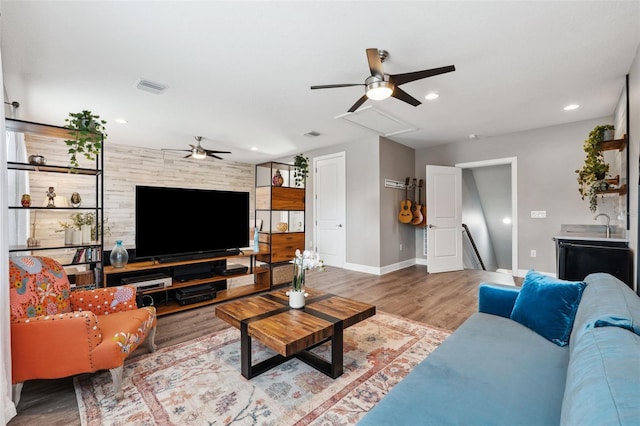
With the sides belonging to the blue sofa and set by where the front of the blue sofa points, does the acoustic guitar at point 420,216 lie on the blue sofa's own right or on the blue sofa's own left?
on the blue sofa's own right

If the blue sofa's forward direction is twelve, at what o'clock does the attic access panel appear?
The attic access panel is roughly at 2 o'clock from the blue sofa.

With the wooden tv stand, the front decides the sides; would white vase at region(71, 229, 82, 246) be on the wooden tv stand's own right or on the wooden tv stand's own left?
on the wooden tv stand's own right

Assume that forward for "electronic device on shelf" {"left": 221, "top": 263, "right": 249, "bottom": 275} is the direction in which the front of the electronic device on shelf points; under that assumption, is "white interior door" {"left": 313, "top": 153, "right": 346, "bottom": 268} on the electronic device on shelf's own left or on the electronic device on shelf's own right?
on the electronic device on shelf's own left

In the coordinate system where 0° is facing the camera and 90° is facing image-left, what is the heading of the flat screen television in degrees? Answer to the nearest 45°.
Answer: approximately 315°

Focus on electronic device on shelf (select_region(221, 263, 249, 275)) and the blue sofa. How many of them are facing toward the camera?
1

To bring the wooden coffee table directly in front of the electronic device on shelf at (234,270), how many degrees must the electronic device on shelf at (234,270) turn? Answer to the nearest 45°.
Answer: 0° — it already faces it

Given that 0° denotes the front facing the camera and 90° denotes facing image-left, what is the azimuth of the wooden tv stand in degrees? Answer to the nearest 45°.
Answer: approximately 315°

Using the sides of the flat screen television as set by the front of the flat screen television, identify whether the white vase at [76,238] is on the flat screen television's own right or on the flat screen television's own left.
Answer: on the flat screen television's own right

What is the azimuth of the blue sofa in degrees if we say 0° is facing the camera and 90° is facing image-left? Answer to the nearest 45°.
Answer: approximately 90°

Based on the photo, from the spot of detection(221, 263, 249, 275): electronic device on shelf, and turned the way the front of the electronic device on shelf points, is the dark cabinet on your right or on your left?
on your left

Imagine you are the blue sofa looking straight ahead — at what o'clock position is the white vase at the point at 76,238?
The white vase is roughly at 12 o'clock from the blue sofa.
